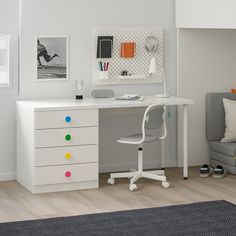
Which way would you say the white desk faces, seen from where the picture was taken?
facing the viewer

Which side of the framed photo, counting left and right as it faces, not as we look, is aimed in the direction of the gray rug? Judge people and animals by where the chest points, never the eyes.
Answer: front

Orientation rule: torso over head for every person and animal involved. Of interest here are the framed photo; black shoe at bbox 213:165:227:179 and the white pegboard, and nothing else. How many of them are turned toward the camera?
3

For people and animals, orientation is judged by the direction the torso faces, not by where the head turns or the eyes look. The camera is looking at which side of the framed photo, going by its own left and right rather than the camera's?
front

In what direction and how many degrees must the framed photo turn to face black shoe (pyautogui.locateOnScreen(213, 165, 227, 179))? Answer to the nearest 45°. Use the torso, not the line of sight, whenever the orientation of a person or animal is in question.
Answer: approximately 90° to its left

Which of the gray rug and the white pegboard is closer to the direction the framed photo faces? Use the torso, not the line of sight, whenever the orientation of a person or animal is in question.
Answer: the gray rug

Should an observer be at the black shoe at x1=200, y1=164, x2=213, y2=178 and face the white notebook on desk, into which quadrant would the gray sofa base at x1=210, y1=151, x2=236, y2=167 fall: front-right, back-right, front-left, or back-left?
back-right

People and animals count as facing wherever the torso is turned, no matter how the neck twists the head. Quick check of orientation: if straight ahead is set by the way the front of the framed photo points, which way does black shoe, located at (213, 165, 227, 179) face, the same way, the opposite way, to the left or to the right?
the same way

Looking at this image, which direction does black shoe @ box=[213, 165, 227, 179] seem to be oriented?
toward the camera

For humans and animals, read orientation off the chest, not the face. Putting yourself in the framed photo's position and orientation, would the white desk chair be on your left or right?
on your left

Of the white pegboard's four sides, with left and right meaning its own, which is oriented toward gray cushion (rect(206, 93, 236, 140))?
left

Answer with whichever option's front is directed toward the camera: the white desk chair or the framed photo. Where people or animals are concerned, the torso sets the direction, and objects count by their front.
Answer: the framed photo

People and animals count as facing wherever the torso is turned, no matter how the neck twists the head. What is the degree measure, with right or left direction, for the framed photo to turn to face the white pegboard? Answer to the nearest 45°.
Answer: approximately 90° to its left
